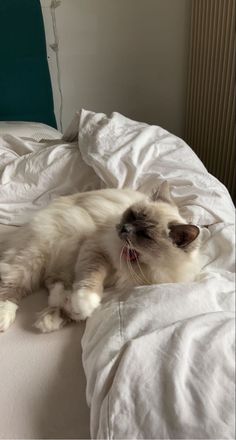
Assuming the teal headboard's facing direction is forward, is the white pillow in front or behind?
in front

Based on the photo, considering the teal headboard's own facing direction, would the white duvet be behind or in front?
in front

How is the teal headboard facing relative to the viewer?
toward the camera

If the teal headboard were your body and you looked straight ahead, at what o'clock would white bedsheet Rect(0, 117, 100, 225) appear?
The white bedsheet is roughly at 12 o'clock from the teal headboard.

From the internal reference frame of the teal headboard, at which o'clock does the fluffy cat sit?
The fluffy cat is roughly at 12 o'clock from the teal headboard.
